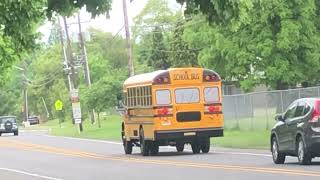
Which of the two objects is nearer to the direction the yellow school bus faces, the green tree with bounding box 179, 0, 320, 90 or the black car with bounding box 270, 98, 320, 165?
the green tree

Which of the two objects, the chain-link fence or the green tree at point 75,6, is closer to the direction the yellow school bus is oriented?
the chain-link fence

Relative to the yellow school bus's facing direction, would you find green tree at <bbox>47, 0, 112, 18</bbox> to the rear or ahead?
to the rear

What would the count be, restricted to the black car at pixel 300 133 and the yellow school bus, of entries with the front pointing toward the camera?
0

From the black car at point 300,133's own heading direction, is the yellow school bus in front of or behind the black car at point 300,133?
in front

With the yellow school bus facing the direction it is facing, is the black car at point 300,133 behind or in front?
behind

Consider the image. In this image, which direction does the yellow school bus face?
away from the camera

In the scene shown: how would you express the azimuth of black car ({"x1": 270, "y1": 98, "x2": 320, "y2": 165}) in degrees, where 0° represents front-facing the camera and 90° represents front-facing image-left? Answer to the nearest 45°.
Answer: approximately 135°
